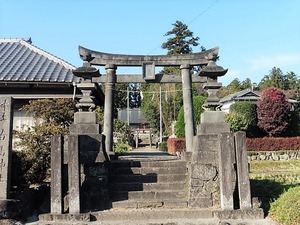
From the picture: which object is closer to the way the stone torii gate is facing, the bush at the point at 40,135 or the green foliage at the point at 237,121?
the bush

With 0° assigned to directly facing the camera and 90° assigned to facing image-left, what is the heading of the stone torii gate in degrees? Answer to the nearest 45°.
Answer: approximately 0°

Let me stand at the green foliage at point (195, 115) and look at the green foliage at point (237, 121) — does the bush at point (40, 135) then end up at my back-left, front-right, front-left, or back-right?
back-right

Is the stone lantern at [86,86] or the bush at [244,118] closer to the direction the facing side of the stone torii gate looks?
the stone lantern

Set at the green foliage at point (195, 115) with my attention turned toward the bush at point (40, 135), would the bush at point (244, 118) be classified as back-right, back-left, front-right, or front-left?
back-left

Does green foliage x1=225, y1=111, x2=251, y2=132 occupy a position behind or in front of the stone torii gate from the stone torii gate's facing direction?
behind

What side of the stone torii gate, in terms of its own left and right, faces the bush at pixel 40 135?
right

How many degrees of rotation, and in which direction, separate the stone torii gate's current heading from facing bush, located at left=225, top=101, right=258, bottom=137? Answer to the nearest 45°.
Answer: approximately 135° to its left
